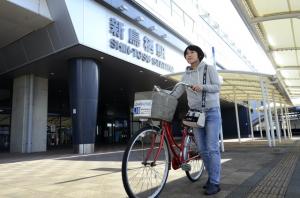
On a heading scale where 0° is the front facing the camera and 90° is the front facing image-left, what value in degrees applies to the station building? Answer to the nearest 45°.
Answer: approximately 315°

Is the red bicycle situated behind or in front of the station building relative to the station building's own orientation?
in front

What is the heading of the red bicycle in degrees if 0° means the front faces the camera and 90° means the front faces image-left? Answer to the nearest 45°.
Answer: approximately 45°

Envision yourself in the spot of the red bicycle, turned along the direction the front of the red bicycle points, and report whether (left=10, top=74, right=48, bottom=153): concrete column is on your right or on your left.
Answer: on your right

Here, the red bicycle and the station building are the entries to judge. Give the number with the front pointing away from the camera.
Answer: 0

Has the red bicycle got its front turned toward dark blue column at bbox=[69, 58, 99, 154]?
no

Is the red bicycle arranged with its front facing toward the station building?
no

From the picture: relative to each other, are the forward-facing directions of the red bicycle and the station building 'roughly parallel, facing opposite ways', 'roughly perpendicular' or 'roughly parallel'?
roughly perpendicular
